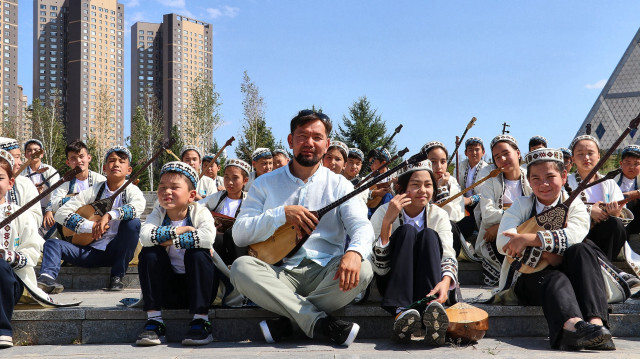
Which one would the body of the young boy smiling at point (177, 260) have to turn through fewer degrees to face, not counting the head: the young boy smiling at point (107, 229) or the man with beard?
the man with beard

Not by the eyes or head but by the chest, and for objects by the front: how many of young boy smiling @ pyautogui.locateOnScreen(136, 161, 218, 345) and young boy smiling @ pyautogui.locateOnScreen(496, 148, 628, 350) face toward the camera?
2

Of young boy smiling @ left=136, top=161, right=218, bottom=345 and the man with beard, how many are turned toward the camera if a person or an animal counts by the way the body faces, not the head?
2

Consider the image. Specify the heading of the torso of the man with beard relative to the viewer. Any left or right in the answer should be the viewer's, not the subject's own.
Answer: facing the viewer

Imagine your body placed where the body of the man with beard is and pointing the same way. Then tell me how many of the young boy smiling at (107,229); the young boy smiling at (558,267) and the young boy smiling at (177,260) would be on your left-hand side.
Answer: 1

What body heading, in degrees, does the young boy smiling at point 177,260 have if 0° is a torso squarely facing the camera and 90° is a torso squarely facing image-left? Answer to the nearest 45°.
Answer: approximately 0°

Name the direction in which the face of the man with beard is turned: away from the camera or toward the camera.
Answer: toward the camera

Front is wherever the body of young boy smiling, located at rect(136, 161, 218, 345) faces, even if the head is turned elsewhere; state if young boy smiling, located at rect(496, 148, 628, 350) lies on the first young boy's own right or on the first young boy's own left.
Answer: on the first young boy's own left

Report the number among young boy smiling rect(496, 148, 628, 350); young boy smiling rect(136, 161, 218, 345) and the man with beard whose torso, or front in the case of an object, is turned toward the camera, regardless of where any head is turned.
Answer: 3

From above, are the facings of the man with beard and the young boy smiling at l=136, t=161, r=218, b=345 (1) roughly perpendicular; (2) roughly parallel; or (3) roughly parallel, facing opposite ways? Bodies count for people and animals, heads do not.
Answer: roughly parallel

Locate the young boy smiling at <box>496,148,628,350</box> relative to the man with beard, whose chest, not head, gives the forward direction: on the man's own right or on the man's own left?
on the man's own left

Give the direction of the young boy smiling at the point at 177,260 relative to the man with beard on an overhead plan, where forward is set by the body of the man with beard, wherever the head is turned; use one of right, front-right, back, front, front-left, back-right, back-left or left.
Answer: right

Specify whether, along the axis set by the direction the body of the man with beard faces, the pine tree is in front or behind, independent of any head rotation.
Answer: behind

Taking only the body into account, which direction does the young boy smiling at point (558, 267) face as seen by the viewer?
toward the camera

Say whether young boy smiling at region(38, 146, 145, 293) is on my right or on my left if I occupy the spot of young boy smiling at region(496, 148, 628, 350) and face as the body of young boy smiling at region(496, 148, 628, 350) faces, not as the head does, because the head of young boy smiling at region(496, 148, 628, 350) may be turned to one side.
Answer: on my right

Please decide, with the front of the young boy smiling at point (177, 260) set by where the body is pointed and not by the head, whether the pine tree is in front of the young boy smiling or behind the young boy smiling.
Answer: behind
